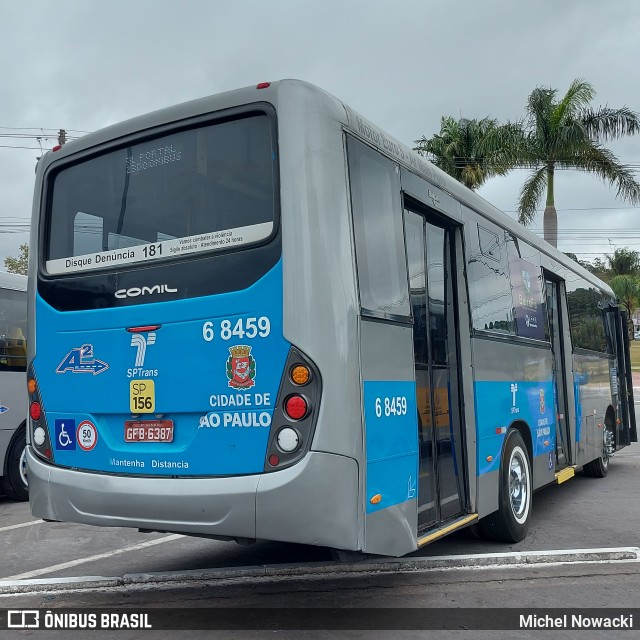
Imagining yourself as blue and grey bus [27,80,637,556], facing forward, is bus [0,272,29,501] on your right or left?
on your left

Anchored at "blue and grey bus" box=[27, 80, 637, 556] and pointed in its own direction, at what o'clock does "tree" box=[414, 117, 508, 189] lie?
The tree is roughly at 11 o'clock from the blue and grey bus.

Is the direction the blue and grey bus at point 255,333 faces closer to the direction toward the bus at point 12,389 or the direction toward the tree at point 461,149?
the tree

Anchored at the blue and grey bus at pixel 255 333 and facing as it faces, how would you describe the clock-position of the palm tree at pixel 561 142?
The palm tree is roughly at 11 o'clock from the blue and grey bus.

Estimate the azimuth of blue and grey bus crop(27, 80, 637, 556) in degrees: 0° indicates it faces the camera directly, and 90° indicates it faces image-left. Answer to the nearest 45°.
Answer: approximately 225°
